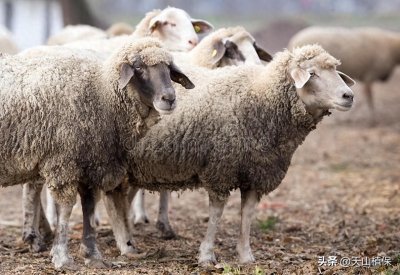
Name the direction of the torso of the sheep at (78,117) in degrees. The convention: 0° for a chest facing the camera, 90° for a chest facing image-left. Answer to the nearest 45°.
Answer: approximately 315°

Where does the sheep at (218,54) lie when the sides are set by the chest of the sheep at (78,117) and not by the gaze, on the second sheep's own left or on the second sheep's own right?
on the second sheep's own left

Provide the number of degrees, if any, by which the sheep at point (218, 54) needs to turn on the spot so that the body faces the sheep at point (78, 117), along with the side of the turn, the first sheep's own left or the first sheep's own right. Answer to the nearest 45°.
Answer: approximately 90° to the first sheep's own right

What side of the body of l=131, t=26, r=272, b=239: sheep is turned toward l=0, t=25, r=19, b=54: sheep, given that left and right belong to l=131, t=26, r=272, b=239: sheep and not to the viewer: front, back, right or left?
back

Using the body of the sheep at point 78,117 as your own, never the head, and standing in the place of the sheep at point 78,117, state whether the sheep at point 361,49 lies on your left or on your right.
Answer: on your left
